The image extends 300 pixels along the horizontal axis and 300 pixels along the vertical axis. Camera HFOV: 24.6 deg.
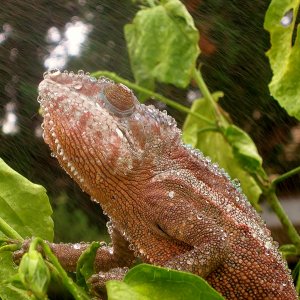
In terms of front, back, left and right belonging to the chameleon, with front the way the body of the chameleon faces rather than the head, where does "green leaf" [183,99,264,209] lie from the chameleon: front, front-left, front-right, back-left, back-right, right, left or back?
right

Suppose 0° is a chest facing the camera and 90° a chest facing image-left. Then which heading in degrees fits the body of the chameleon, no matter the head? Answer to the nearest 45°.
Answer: approximately 90°

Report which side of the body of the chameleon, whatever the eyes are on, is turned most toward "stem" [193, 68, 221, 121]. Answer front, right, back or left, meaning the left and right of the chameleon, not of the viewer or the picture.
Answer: right
